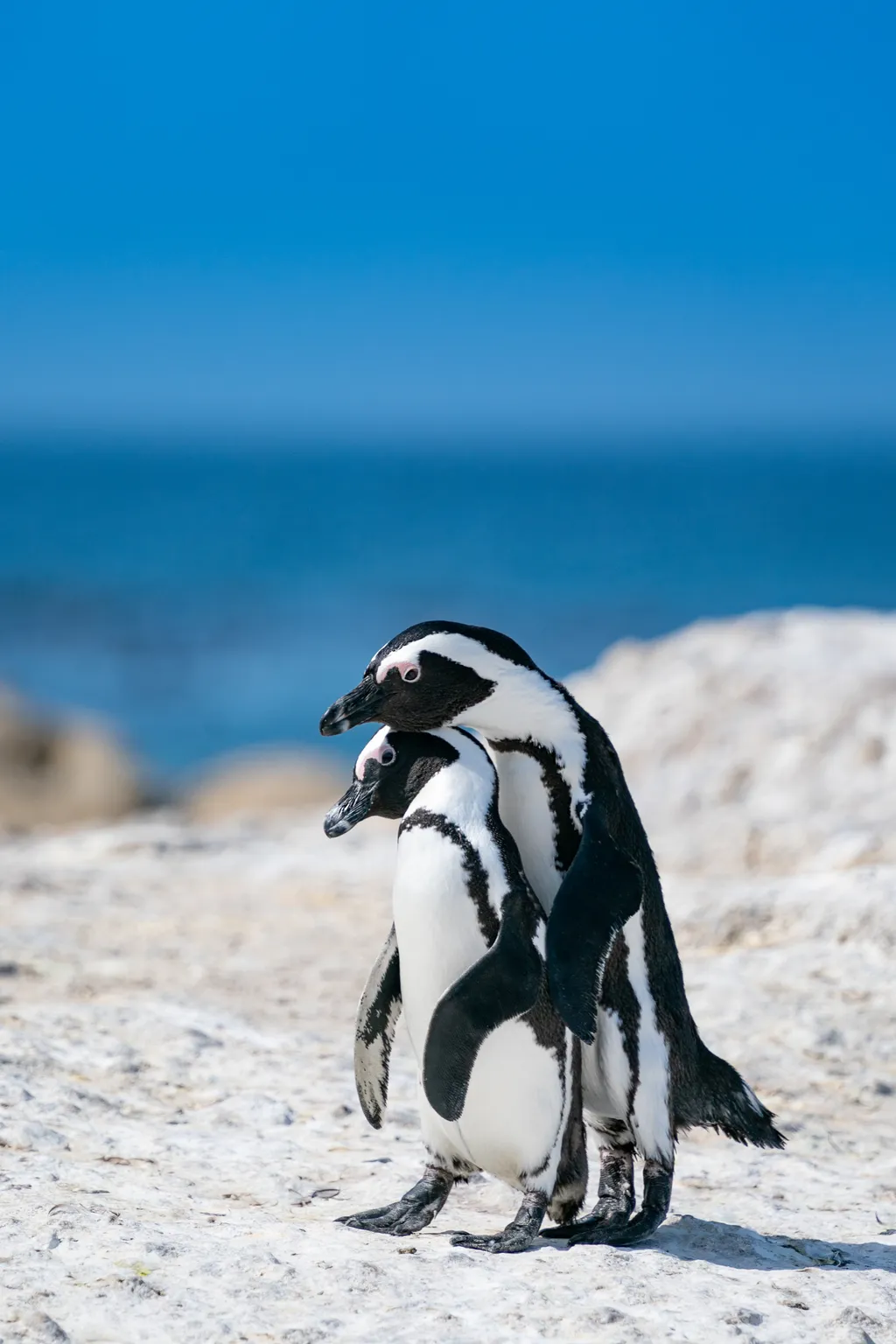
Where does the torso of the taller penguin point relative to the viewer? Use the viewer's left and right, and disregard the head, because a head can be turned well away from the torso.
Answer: facing to the left of the viewer

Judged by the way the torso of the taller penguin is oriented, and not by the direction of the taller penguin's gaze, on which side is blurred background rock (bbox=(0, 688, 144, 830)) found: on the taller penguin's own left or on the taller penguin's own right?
on the taller penguin's own right

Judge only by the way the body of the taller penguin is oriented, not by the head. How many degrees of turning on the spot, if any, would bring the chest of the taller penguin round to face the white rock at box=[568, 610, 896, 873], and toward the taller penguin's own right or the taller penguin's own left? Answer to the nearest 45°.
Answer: approximately 90° to the taller penguin's own right
